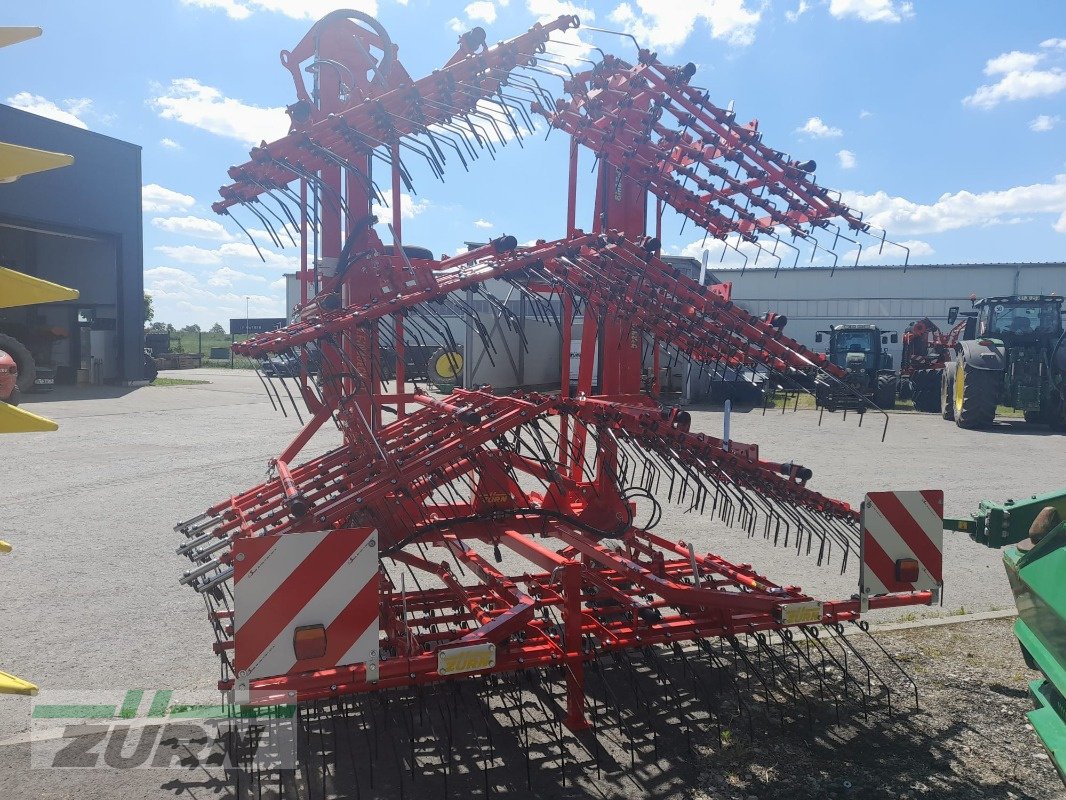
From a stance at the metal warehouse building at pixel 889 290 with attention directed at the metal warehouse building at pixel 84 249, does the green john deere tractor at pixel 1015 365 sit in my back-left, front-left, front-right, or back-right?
front-left

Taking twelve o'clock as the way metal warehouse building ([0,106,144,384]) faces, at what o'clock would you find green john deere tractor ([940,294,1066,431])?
The green john deere tractor is roughly at 12 o'clock from the metal warehouse building.

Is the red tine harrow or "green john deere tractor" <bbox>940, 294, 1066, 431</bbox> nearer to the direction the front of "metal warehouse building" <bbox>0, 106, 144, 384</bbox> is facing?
the green john deere tractor

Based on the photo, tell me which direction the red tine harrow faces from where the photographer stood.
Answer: facing away from the viewer and to the left of the viewer

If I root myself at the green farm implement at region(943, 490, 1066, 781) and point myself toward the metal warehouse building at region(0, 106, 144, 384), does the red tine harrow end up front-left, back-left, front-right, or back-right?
front-left

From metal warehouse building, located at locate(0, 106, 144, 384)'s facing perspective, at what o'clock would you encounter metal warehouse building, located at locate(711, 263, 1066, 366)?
metal warehouse building, located at locate(711, 263, 1066, 366) is roughly at 11 o'clock from metal warehouse building, located at locate(0, 106, 144, 384).

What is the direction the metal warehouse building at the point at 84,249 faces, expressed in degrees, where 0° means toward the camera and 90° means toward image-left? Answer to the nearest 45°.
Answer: approximately 315°

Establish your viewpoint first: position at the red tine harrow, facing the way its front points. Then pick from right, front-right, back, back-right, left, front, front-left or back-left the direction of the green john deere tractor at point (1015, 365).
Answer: right
